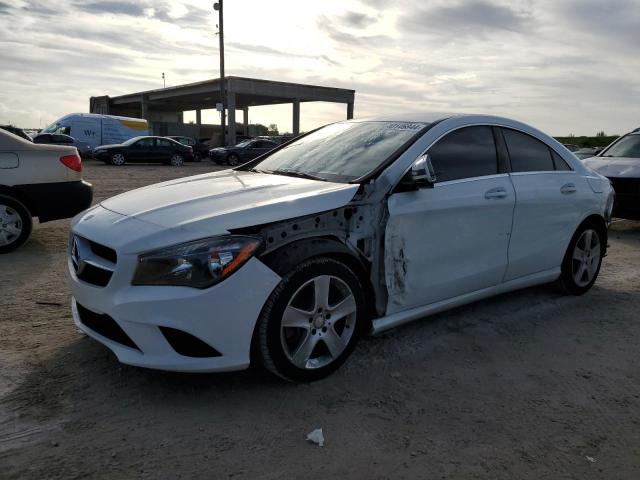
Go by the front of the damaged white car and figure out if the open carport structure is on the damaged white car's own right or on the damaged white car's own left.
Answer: on the damaged white car's own right

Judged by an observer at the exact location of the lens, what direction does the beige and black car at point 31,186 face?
facing to the left of the viewer

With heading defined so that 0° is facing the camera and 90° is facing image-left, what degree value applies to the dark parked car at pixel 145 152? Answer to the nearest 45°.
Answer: approximately 90°

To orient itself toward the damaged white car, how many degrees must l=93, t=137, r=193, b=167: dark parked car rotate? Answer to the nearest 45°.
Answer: approximately 90° to its left

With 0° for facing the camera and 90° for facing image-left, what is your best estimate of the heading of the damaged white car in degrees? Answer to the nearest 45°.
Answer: approximately 45°

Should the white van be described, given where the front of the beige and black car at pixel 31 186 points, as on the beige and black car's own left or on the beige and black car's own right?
on the beige and black car's own right

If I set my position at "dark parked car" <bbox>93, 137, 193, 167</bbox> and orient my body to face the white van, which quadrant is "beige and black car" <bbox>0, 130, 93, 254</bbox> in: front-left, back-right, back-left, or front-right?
back-left

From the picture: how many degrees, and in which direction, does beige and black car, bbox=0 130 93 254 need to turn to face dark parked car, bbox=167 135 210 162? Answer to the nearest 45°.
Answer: approximately 90° to its right
